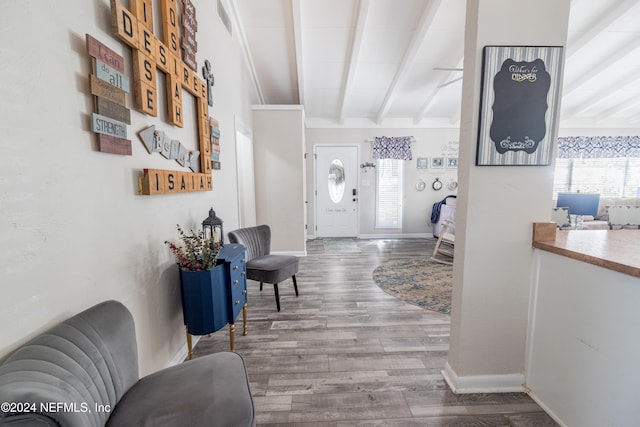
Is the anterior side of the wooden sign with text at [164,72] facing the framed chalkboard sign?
yes

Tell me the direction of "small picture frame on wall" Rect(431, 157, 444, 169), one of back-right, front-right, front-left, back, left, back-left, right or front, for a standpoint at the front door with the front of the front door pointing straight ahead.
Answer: left

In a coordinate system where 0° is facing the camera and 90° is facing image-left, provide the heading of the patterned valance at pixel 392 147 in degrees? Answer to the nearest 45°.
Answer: approximately 0°

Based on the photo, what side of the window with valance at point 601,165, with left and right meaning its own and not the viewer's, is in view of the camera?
front

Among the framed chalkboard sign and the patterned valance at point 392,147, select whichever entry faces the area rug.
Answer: the patterned valance

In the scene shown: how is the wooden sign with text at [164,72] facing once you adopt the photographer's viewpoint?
facing the viewer and to the right of the viewer

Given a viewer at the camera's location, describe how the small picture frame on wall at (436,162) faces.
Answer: facing the viewer

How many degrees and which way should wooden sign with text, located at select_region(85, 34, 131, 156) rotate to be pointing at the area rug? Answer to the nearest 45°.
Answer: approximately 45° to its left

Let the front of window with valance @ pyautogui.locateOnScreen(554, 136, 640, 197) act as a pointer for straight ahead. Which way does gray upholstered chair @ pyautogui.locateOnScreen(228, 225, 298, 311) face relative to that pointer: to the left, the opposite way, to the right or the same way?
to the left

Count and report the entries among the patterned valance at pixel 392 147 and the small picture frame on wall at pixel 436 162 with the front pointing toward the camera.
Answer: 2

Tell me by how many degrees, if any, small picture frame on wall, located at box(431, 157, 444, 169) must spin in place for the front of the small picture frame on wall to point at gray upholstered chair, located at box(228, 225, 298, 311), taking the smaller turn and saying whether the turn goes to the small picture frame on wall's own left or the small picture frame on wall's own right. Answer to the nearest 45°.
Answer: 0° — it already faces it

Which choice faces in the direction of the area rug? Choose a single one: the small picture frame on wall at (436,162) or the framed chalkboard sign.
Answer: the small picture frame on wall

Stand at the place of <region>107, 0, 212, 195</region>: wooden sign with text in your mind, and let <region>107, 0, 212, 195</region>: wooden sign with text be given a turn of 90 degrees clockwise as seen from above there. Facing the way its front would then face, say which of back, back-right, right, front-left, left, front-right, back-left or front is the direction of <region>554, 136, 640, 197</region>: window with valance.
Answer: back-left

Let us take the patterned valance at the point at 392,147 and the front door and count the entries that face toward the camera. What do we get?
2

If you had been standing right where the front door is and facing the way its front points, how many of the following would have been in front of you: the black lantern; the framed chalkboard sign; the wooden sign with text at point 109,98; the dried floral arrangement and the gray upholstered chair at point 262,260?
5

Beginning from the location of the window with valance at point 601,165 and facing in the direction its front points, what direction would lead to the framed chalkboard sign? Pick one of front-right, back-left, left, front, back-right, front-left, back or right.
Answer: front
